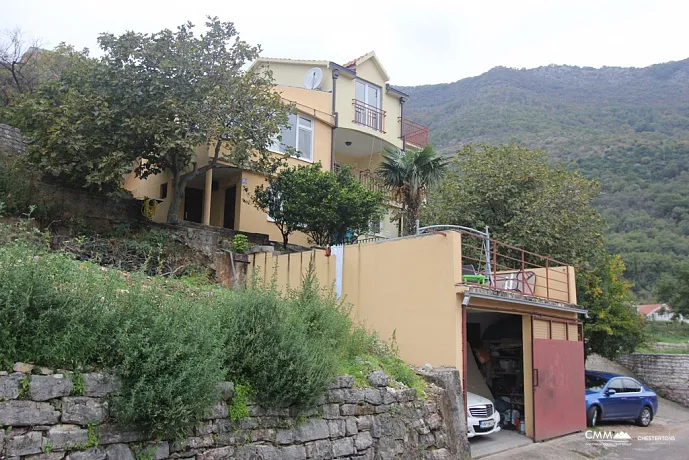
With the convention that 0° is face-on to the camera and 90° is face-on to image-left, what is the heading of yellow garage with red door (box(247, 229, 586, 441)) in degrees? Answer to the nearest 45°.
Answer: approximately 315°

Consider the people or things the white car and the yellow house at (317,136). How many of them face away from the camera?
0

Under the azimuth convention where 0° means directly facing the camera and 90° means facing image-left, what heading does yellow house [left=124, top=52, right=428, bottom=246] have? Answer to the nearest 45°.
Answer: approximately 315°

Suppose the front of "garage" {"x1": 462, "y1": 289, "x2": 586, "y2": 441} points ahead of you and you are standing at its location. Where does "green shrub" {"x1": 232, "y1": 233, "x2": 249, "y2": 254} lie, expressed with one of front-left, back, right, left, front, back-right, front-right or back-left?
back-right

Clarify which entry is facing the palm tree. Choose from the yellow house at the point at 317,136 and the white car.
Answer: the yellow house

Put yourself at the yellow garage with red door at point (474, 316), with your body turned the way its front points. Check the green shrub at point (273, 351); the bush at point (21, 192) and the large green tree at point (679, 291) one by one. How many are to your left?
1

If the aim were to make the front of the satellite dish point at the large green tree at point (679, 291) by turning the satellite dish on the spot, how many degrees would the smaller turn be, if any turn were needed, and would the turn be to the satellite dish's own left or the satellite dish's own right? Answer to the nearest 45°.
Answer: approximately 135° to the satellite dish's own left

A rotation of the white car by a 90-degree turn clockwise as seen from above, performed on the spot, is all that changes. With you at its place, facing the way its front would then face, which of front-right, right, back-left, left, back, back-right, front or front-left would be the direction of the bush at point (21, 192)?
front-right

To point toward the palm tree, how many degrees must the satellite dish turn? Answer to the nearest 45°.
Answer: approximately 90° to its left
